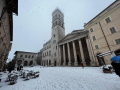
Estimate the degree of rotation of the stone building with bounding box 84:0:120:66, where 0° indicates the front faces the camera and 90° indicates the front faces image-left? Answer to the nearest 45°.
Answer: approximately 45°

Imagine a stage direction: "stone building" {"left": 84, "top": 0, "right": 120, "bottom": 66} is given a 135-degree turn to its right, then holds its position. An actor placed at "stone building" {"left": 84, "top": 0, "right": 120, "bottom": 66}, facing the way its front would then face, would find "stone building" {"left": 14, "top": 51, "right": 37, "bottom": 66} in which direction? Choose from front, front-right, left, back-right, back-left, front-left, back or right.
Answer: left
